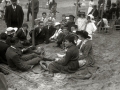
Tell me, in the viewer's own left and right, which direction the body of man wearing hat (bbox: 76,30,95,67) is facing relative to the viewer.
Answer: facing to the left of the viewer

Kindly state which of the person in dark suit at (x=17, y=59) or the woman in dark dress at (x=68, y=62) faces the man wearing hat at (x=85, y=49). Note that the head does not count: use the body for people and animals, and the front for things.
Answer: the person in dark suit

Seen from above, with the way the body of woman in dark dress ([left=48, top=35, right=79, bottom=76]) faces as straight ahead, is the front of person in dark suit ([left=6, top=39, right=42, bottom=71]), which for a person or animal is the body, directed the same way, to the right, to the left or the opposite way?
the opposite way

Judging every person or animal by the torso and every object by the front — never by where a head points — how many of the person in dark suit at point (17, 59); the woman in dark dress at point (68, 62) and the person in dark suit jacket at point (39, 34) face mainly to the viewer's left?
1

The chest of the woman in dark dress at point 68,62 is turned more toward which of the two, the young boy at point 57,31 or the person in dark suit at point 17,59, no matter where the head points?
the person in dark suit

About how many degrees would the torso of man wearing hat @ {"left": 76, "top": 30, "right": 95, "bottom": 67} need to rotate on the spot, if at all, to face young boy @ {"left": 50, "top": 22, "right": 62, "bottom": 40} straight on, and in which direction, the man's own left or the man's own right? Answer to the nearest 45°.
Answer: approximately 45° to the man's own right

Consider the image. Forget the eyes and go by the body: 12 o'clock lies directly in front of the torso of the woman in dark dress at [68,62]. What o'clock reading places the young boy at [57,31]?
The young boy is roughly at 3 o'clock from the woman in dark dress.

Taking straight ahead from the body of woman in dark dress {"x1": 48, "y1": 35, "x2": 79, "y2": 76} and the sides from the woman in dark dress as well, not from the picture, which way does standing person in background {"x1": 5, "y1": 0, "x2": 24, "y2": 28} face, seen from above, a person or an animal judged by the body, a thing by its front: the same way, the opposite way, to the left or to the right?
to the left

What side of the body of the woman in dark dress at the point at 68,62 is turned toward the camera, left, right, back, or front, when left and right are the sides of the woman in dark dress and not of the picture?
left
